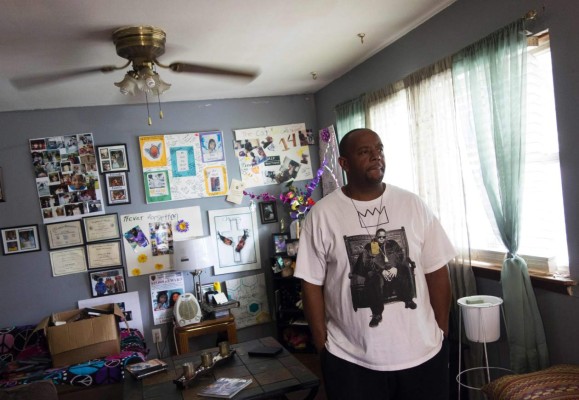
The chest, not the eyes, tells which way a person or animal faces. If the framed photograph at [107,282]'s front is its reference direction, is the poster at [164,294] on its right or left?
on its left

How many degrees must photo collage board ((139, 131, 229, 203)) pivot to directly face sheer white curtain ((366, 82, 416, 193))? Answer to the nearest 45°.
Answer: approximately 45° to its left

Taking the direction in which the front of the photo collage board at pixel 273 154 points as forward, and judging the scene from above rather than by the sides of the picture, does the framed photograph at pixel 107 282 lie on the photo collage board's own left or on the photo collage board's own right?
on the photo collage board's own right

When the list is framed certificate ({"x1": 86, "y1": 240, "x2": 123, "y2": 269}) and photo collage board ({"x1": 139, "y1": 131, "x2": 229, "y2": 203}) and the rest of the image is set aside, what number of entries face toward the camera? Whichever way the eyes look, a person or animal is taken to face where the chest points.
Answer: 2

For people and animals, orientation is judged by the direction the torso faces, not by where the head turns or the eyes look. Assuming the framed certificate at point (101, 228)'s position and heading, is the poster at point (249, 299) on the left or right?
on its left
